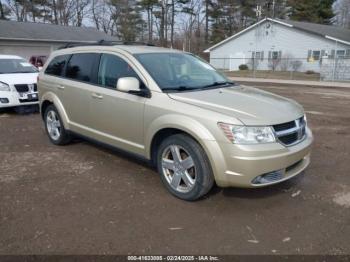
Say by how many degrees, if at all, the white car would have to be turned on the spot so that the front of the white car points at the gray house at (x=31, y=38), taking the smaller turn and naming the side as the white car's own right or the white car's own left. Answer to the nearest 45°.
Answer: approximately 135° to the white car's own left

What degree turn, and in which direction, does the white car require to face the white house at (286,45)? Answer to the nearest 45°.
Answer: approximately 90° to its left

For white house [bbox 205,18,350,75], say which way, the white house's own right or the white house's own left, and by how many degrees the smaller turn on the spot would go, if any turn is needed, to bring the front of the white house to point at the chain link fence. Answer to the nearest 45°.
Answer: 0° — it already faces it

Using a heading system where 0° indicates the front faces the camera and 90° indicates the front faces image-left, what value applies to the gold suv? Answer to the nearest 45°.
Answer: approximately 315°

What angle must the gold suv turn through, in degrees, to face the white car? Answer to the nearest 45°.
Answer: approximately 180°

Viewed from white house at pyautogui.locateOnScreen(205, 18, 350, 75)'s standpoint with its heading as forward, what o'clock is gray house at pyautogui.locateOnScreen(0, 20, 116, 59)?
gray house at pyautogui.locateOnScreen(0, 20, 116, 59) is roughly at 2 o'clock from white house at pyautogui.locateOnScreen(205, 18, 350, 75).

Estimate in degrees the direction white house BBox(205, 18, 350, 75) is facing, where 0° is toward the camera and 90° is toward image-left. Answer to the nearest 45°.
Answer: approximately 0°

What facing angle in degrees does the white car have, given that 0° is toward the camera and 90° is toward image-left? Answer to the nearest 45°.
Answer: approximately 315°

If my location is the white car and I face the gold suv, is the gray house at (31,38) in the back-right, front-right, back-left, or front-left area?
back-left
